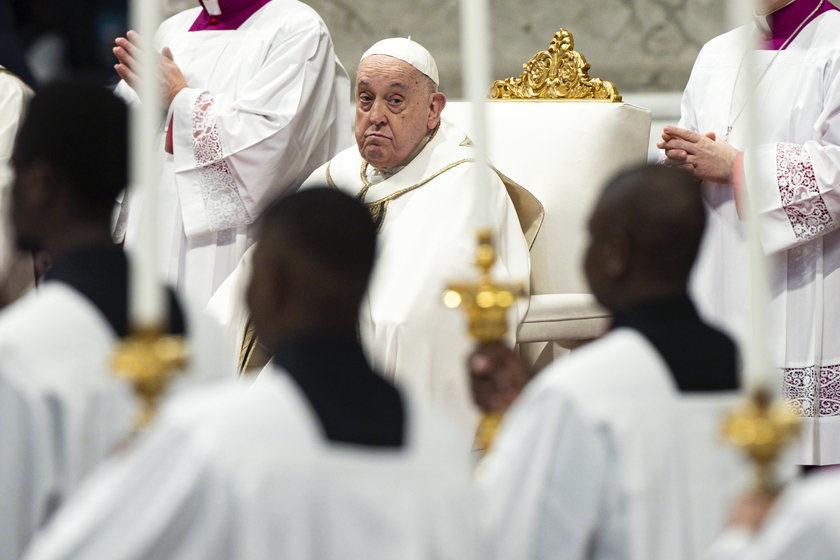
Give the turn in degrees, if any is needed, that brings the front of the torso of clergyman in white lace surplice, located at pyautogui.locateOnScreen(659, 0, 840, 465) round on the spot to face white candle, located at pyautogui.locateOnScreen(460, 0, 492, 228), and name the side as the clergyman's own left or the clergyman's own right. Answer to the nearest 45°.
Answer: approximately 45° to the clergyman's own left

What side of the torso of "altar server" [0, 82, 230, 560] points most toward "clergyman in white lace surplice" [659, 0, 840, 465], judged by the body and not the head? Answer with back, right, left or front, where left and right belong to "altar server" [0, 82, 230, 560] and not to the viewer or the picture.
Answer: right

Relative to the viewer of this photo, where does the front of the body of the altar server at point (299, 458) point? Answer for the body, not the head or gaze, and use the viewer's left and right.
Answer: facing away from the viewer and to the left of the viewer

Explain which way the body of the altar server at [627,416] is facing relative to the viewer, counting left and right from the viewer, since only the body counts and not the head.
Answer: facing away from the viewer and to the left of the viewer

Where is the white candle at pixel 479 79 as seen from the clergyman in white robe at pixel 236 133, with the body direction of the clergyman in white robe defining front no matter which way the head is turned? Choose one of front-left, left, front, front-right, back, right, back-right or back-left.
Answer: front-left

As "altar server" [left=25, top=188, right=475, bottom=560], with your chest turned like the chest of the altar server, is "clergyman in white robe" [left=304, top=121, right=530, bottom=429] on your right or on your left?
on your right

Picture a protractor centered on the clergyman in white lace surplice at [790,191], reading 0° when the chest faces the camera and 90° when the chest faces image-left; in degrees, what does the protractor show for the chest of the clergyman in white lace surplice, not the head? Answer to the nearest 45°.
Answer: approximately 45°
